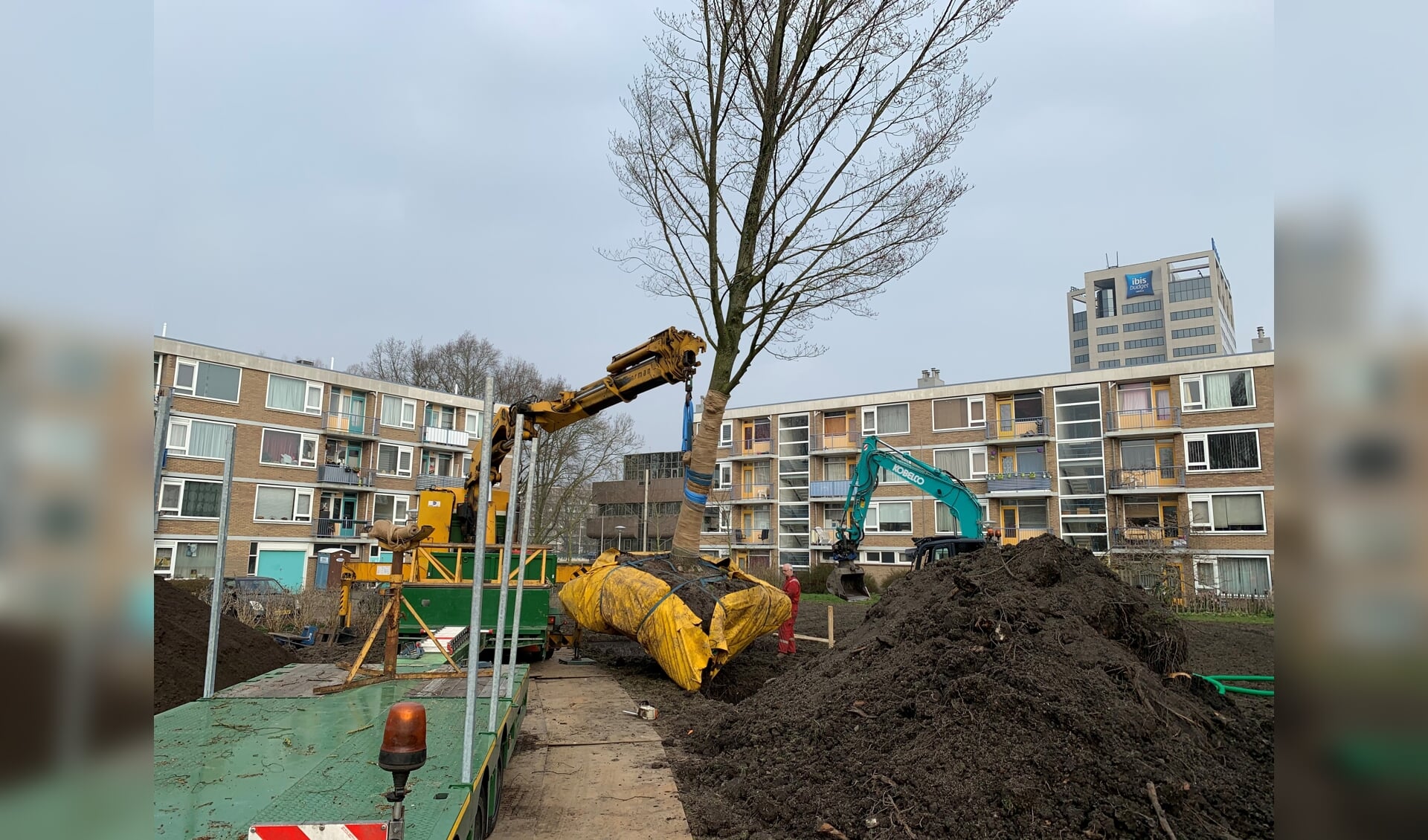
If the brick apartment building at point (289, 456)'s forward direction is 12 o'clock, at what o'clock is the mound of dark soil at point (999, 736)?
The mound of dark soil is roughly at 1 o'clock from the brick apartment building.

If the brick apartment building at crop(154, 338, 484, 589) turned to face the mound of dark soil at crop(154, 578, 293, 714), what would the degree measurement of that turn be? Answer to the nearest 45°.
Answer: approximately 45° to its right

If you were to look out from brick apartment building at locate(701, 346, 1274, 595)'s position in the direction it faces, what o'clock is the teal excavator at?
The teal excavator is roughly at 11 o'clock from the brick apartment building.

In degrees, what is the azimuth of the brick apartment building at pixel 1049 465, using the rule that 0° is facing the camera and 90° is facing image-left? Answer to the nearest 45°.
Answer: approximately 45°
